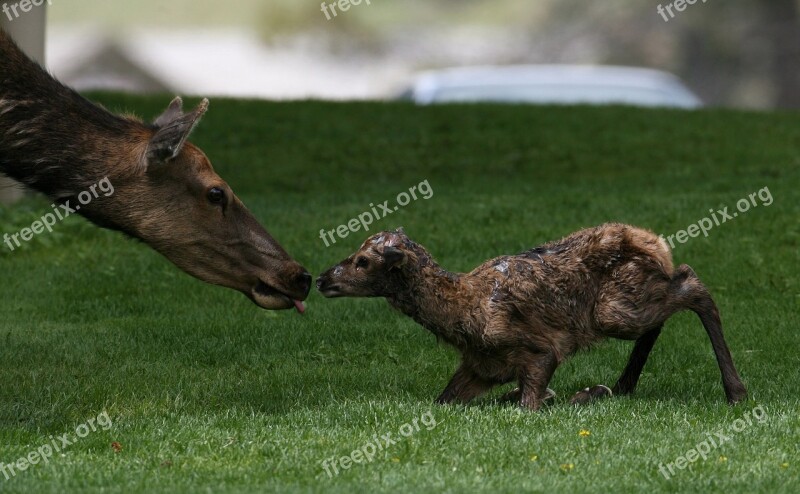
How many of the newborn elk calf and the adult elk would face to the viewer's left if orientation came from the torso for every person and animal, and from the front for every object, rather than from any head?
1

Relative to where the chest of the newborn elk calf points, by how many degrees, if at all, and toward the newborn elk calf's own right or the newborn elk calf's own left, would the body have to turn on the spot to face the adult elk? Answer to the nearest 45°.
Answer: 0° — it already faces it

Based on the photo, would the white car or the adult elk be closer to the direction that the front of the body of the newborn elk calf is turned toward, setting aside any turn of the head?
the adult elk

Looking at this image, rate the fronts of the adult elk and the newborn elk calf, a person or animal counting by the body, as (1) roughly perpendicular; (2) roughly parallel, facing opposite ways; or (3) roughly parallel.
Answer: roughly parallel, facing opposite ways

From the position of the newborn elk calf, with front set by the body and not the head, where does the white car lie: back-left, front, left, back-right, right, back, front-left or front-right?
right

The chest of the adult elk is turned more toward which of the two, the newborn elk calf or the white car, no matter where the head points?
the newborn elk calf

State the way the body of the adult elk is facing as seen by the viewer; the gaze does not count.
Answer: to the viewer's right

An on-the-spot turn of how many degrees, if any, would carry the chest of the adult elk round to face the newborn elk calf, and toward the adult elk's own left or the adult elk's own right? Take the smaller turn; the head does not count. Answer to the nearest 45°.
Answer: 0° — it already faces it

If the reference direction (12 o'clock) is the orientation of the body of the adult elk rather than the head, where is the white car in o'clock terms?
The white car is roughly at 10 o'clock from the adult elk.

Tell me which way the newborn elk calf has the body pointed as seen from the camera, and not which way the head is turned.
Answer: to the viewer's left
